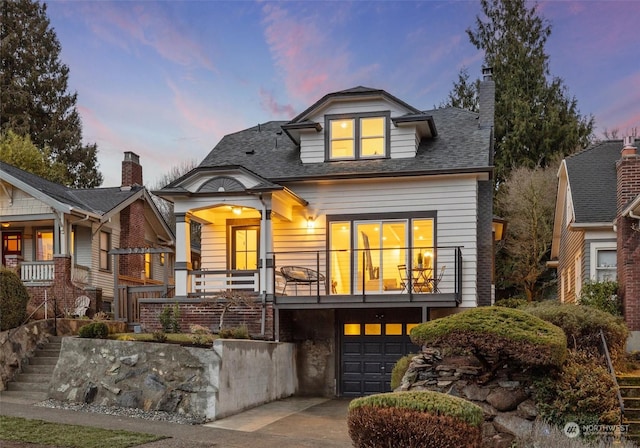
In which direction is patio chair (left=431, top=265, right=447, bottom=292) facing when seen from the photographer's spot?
facing to the left of the viewer

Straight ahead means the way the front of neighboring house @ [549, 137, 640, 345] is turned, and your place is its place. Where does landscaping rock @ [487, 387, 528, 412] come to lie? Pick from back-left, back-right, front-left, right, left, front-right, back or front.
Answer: front

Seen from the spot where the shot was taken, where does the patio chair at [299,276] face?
facing the viewer and to the right of the viewer

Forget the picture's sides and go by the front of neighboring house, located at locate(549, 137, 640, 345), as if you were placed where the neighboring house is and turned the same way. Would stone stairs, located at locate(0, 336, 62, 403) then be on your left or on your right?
on your right

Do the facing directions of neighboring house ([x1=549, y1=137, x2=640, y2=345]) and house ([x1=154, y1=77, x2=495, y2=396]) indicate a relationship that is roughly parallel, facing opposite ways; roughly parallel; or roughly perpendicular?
roughly parallel

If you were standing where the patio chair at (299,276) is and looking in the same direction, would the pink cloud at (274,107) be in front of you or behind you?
behind

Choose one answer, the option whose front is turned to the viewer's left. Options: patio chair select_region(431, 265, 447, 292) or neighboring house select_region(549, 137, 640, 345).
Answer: the patio chair

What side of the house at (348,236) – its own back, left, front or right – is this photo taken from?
front

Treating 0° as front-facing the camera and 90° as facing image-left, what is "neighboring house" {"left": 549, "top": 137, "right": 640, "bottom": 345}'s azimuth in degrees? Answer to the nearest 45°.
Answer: approximately 0°

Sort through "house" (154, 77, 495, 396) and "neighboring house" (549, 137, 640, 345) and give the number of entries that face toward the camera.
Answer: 2

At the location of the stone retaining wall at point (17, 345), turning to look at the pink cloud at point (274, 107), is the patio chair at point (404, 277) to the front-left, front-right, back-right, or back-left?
front-right

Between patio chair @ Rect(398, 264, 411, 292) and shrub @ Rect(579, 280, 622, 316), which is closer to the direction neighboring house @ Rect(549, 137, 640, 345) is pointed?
the shrub
